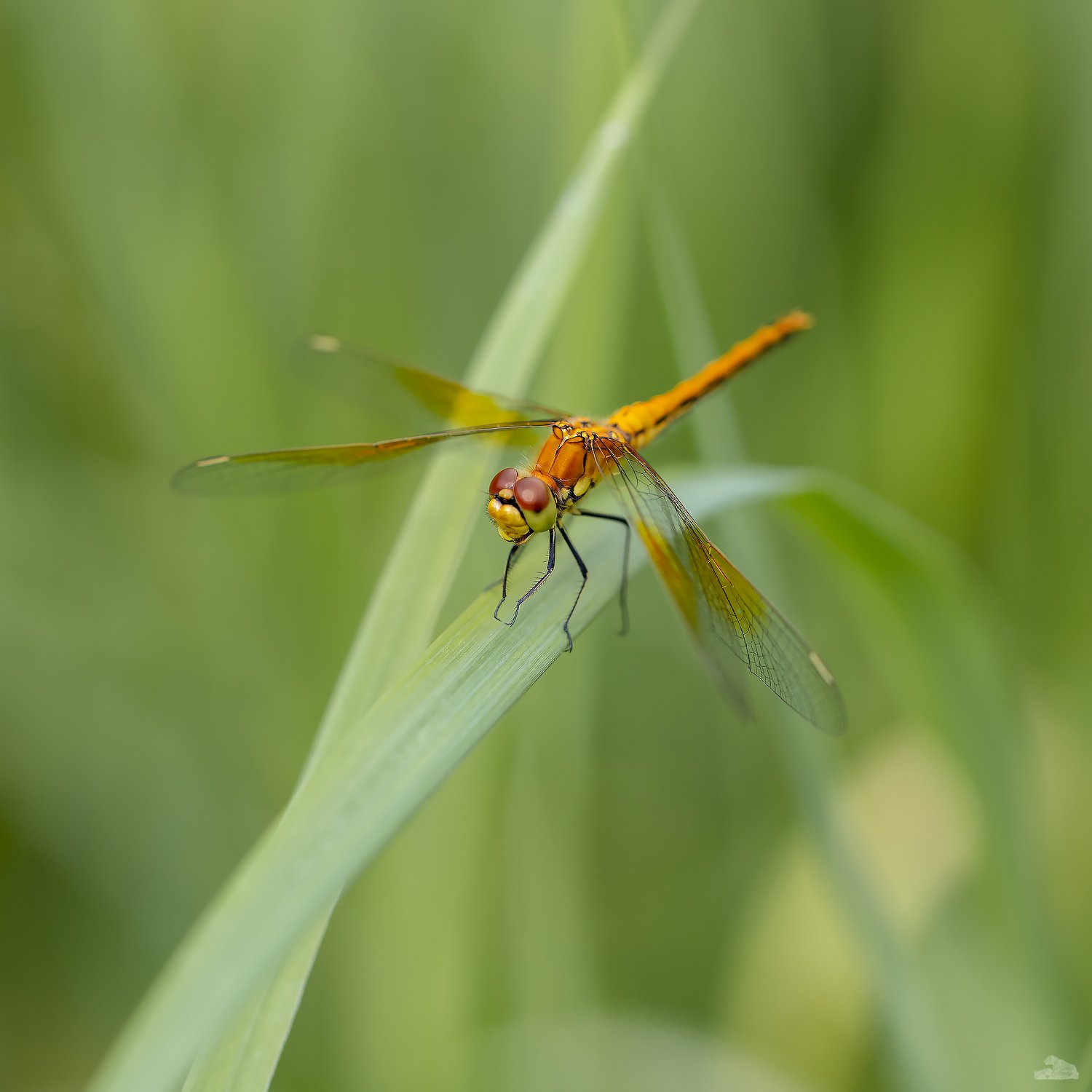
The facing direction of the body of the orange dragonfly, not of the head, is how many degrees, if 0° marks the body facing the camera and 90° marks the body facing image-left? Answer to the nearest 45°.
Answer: approximately 45°
